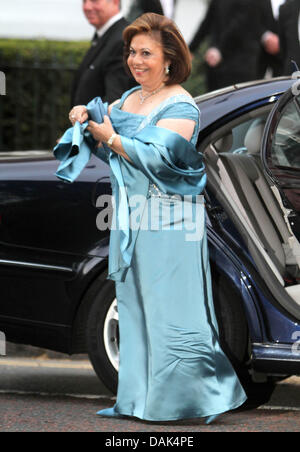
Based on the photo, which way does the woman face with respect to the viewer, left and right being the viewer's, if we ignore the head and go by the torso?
facing the viewer and to the left of the viewer

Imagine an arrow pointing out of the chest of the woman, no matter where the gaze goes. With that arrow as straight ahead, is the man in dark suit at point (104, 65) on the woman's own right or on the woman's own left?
on the woman's own right

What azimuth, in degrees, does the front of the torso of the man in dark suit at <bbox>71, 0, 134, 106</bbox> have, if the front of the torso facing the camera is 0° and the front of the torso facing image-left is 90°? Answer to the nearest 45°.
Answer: approximately 45°

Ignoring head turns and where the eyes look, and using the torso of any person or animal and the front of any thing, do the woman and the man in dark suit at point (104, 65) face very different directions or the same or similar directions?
same or similar directions

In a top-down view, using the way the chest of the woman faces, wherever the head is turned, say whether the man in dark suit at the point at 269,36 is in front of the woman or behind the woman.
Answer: behind

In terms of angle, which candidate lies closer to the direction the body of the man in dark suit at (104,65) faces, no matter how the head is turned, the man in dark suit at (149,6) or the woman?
the woman

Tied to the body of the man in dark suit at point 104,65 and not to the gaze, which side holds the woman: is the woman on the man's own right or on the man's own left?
on the man's own left

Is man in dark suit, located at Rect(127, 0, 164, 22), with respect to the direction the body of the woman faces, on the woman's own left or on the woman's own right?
on the woman's own right

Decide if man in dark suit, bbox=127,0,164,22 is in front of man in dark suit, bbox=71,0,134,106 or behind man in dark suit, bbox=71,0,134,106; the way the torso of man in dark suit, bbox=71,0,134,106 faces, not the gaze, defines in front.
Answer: behind
